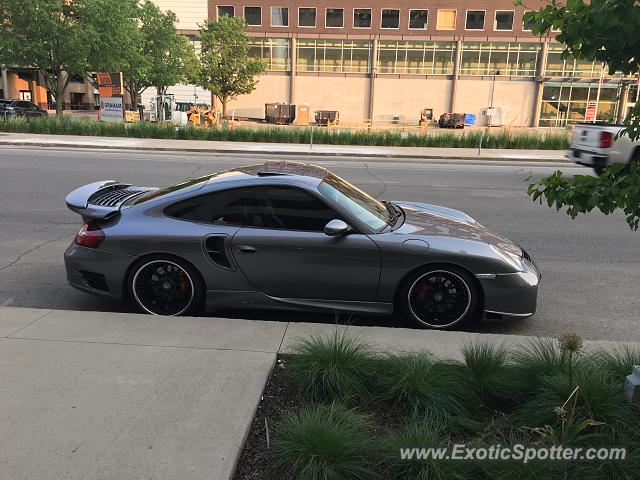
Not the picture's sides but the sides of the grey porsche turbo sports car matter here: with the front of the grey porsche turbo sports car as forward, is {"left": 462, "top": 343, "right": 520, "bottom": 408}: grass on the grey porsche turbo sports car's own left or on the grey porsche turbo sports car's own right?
on the grey porsche turbo sports car's own right

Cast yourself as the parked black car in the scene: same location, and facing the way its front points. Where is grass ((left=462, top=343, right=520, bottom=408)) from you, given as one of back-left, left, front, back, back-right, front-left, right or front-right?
right

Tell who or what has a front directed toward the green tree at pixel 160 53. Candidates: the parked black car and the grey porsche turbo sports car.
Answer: the parked black car

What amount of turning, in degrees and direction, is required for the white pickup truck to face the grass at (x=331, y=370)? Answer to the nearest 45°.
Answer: approximately 135° to its right

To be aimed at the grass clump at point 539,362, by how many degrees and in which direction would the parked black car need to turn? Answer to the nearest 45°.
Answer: approximately 90° to its right

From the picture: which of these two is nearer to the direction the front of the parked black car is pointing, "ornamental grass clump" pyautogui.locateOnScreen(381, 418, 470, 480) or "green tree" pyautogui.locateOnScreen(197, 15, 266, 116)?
the green tree

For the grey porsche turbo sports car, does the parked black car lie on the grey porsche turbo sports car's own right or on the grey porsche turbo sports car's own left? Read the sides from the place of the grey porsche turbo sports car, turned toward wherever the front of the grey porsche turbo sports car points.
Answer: on the grey porsche turbo sports car's own left

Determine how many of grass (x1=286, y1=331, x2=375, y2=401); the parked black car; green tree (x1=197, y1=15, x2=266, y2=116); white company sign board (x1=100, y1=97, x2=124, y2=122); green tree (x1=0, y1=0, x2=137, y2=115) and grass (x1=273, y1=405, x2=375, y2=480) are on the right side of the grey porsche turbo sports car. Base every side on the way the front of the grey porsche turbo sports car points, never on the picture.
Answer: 2

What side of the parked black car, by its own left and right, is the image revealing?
right

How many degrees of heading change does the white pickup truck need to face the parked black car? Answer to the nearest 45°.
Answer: approximately 135° to its left

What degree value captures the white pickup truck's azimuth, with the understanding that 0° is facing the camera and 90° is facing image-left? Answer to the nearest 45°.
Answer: approximately 225°

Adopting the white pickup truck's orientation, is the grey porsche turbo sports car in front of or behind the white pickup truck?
behind

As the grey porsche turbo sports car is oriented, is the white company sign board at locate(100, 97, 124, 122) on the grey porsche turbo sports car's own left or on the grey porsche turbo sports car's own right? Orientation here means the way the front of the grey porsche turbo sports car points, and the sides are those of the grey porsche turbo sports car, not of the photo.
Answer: on the grey porsche turbo sports car's own left

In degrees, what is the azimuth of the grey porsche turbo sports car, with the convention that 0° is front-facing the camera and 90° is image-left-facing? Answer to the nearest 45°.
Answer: approximately 270°
